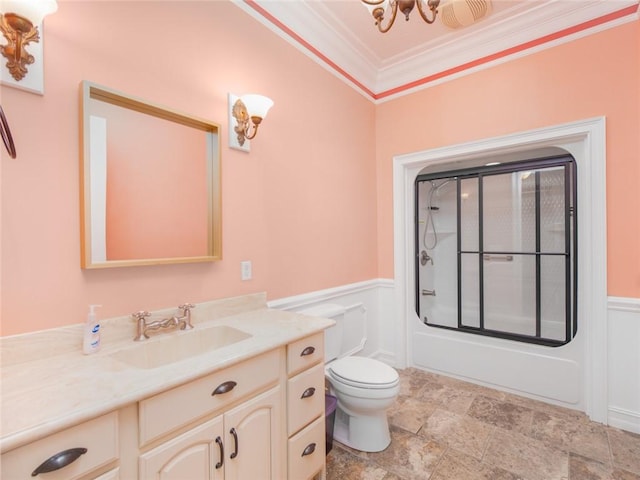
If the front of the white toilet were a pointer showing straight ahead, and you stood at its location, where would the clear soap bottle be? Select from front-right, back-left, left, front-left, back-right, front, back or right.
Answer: right

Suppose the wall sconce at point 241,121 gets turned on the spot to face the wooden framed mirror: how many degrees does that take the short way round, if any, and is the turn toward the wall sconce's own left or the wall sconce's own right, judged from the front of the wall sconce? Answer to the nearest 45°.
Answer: approximately 90° to the wall sconce's own right

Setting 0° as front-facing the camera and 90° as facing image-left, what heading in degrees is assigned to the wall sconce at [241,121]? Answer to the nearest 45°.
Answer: approximately 315°
